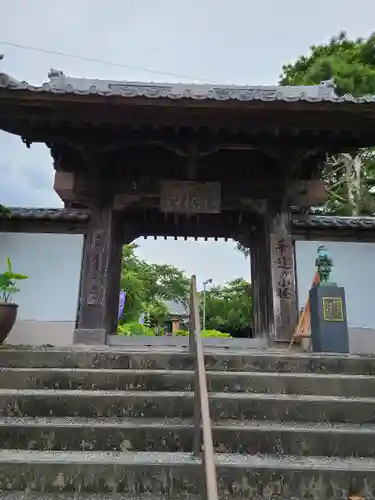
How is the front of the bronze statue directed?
toward the camera

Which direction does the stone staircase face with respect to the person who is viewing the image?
facing the viewer

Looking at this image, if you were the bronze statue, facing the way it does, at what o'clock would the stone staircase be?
The stone staircase is roughly at 1 o'clock from the bronze statue.

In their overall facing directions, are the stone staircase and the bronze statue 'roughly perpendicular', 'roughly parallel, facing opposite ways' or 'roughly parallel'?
roughly parallel

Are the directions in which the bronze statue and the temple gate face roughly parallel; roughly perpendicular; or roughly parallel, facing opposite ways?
roughly parallel

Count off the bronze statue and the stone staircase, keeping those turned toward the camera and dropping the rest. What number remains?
2

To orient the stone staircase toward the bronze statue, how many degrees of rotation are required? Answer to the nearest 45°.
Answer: approximately 135° to its left

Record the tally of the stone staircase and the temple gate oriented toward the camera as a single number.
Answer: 2

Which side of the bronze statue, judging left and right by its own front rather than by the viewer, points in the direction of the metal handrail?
front

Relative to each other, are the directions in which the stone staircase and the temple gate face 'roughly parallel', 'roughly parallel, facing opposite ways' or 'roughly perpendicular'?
roughly parallel

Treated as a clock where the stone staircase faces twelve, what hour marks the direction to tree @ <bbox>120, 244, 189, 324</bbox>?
The tree is roughly at 6 o'clock from the stone staircase.
